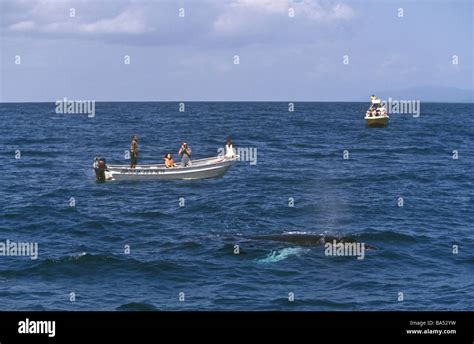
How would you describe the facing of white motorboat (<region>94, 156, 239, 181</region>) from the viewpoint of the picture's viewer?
facing to the right of the viewer
